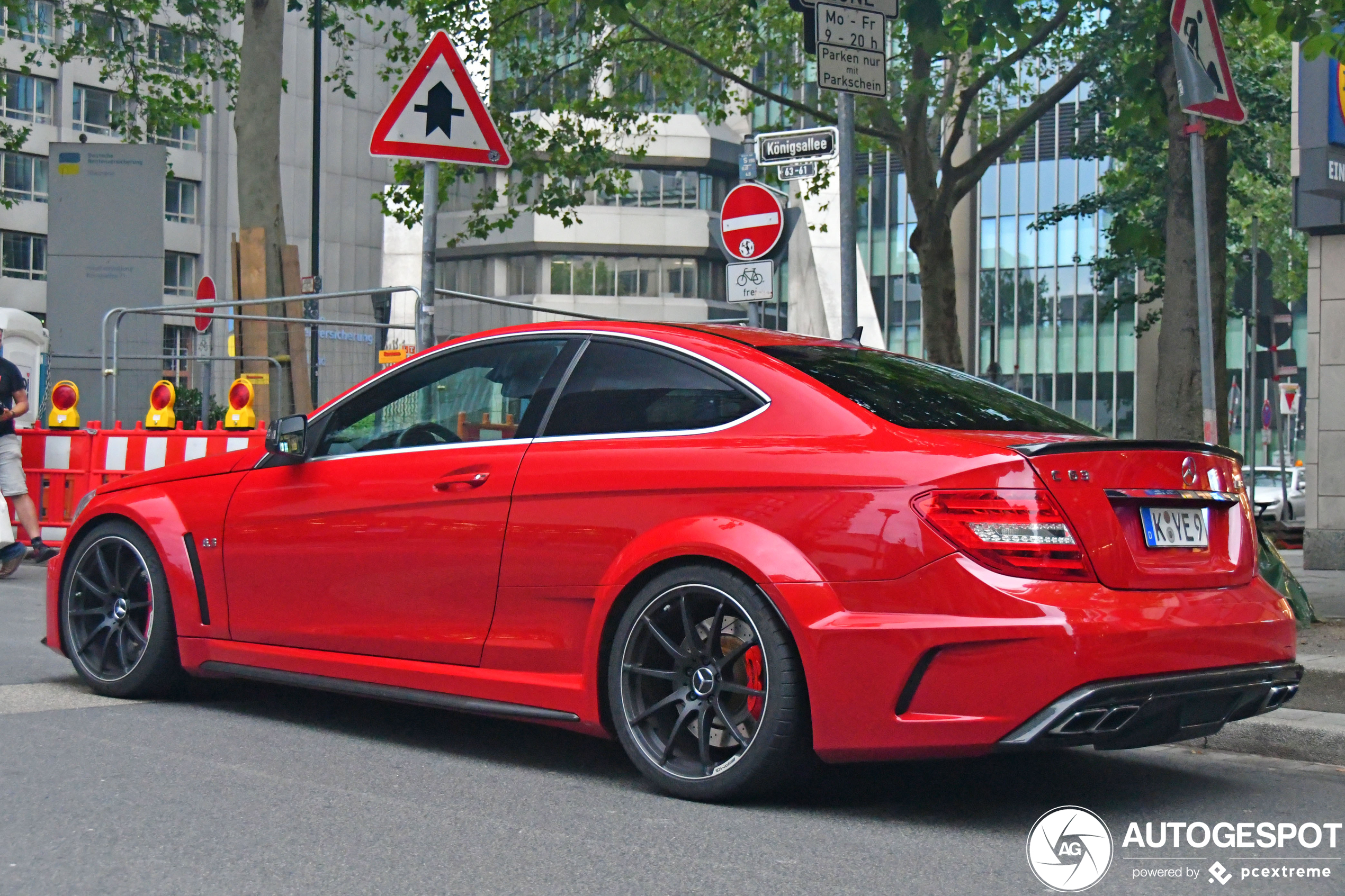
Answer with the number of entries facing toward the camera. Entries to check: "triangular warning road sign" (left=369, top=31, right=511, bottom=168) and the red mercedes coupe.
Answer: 1

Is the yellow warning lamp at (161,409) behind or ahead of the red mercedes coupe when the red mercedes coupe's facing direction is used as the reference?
ahead

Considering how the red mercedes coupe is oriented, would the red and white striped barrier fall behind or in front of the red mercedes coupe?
in front

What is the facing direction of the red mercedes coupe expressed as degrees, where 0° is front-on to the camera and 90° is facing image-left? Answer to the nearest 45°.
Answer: approximately 135°

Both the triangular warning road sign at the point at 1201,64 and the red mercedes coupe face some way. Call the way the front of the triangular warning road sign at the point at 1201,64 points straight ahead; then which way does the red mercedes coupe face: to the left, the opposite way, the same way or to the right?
to the right

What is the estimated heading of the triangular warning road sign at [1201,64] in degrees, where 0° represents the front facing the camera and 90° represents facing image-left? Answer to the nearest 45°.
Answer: approximately 315°

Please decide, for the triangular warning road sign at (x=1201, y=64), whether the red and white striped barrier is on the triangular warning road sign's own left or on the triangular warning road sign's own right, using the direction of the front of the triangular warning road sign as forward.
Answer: on the triangular warning road sign's own right

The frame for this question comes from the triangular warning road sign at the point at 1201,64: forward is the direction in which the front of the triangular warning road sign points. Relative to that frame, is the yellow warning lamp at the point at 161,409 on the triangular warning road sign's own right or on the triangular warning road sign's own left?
on the triangular warning road sign's own right
